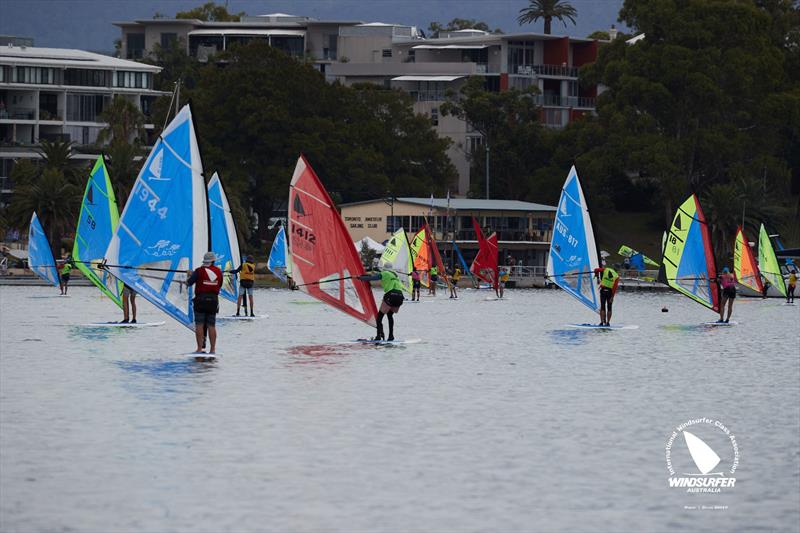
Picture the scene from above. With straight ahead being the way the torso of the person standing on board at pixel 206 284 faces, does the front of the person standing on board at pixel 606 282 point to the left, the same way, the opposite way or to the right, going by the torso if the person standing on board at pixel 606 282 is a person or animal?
the same way

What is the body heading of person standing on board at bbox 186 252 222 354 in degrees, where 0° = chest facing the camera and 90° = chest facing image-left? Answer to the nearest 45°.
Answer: approximately 180°

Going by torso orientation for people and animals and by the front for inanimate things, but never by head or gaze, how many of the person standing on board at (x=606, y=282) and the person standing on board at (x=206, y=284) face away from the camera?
2

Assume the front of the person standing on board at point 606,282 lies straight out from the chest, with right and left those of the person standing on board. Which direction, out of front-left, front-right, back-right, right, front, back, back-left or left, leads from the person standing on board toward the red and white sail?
back-left

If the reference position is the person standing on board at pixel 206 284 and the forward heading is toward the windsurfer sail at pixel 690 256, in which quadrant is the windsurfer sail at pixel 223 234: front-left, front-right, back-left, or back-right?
front-left

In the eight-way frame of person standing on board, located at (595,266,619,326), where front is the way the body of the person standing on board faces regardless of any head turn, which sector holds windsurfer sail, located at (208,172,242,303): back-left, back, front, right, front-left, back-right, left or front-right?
left

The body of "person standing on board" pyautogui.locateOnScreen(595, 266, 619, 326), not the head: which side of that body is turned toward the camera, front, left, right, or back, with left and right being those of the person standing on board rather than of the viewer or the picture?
back

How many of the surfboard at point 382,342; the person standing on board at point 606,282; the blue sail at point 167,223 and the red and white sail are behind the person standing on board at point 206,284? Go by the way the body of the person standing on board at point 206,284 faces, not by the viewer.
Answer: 0

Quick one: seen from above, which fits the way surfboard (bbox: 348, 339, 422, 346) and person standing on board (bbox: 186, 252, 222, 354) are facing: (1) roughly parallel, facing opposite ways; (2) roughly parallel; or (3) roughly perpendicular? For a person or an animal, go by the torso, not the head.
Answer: roughly perpendicular

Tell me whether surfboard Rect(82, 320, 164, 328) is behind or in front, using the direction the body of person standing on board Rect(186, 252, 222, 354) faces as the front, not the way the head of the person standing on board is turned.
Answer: in front
